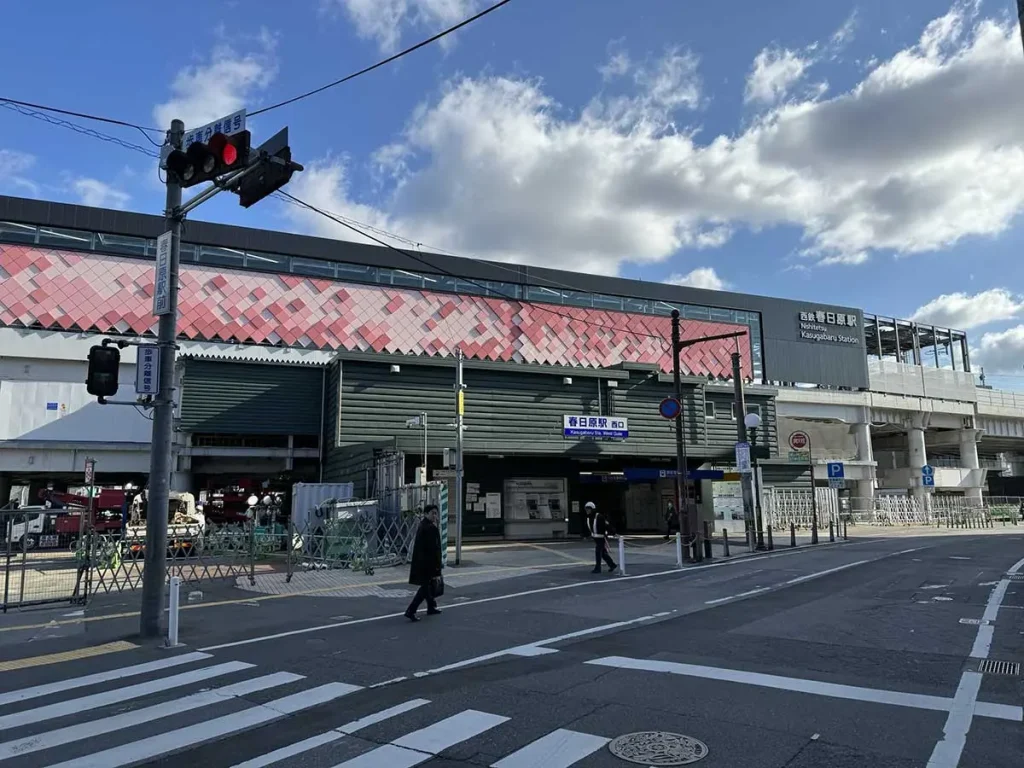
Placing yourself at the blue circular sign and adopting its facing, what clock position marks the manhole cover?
The manhole cover is roughly at 12 o'clock from the blue circular sign.

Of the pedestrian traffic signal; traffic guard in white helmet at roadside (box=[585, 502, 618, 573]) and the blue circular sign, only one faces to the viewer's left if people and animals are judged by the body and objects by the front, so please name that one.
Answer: the traffic guard in white helmet at roadside

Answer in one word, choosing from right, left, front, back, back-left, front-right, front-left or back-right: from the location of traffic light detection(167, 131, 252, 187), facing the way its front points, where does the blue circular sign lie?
back

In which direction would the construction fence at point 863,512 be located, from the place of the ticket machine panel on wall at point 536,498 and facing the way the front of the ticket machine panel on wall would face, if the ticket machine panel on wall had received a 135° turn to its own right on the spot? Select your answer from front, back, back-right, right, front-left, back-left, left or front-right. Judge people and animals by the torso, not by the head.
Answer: right

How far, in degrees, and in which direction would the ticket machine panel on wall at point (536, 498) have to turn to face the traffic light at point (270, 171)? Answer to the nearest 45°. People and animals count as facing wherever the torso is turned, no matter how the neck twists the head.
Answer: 0° — it already faces it

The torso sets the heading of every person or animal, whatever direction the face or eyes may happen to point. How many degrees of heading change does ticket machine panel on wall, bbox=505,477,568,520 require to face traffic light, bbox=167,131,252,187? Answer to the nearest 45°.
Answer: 0° — it already faces it

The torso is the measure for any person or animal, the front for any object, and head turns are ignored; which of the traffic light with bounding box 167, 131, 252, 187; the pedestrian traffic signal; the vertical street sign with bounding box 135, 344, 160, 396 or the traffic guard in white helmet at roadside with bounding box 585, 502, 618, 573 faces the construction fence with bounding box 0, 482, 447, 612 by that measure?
the traffic guard in white helmet at roadside

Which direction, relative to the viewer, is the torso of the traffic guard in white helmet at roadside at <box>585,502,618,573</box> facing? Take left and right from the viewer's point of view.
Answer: facing to the left of the viewer

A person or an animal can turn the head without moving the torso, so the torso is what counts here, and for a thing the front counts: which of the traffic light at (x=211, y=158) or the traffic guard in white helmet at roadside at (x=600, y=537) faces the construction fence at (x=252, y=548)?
the traffic guard in white helmet at roadside

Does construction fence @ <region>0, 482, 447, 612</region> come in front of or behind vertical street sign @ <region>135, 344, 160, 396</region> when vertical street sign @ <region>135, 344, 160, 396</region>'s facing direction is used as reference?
behind
